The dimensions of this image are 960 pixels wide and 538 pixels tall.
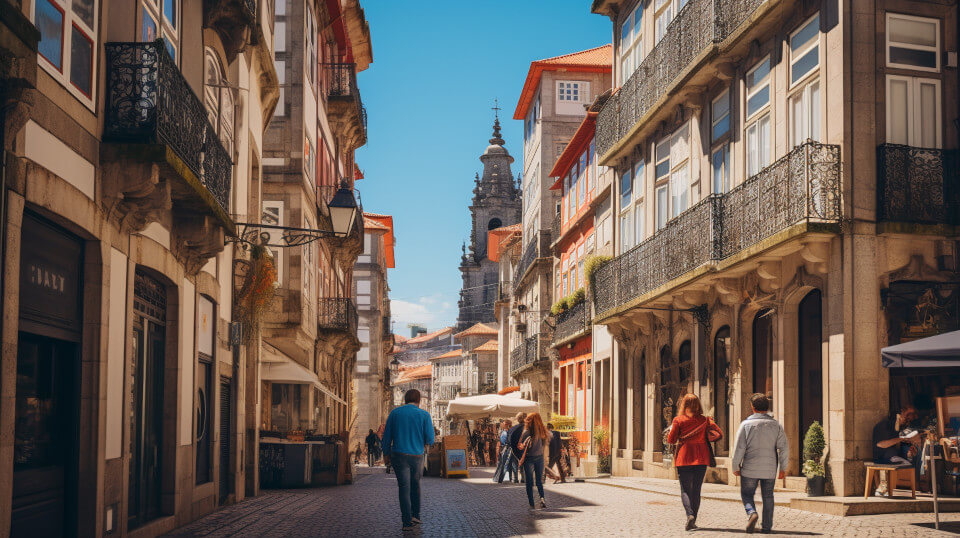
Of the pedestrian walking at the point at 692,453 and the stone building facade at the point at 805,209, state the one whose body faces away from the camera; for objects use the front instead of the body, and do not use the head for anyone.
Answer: the pedestrian walking

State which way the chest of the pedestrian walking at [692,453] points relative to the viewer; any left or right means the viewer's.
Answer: facing away from the viewer

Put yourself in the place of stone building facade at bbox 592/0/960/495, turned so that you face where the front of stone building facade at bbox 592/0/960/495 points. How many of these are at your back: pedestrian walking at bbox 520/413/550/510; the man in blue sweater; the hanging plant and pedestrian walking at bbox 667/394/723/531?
0

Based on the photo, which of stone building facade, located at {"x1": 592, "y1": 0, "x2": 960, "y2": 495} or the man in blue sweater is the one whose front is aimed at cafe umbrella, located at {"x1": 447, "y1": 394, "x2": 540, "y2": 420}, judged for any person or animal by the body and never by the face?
the man in blue sweater

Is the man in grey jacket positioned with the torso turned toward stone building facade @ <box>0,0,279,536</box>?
no

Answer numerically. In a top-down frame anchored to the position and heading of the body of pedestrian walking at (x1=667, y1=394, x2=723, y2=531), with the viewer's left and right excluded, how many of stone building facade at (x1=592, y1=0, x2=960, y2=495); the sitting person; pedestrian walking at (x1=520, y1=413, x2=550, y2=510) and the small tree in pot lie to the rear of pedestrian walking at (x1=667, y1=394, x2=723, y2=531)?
0

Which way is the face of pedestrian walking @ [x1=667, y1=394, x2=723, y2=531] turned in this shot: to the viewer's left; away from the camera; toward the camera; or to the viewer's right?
away from the camera

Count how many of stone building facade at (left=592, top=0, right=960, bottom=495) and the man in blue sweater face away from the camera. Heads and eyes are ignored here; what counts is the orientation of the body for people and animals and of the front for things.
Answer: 1

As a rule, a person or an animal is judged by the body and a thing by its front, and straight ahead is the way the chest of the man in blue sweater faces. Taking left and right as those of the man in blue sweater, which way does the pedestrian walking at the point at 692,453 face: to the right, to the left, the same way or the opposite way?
the same way

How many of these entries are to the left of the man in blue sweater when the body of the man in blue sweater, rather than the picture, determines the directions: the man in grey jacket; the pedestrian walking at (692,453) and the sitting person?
0

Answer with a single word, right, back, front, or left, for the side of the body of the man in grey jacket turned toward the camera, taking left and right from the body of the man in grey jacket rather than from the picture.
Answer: back

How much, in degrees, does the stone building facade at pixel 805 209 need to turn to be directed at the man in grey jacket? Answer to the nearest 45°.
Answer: approximately 45° to its left

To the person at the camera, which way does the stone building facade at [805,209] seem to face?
facing the viewer and to the left of the viewer

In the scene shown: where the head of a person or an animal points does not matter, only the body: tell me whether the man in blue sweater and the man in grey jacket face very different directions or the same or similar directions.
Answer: same or similar directions

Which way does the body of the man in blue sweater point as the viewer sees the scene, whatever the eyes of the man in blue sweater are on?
away from the camera

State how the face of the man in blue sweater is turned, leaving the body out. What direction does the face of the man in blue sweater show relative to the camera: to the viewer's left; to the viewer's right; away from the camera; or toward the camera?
away from the camera

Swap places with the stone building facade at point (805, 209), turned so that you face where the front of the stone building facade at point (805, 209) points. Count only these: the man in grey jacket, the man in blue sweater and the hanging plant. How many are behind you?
0
